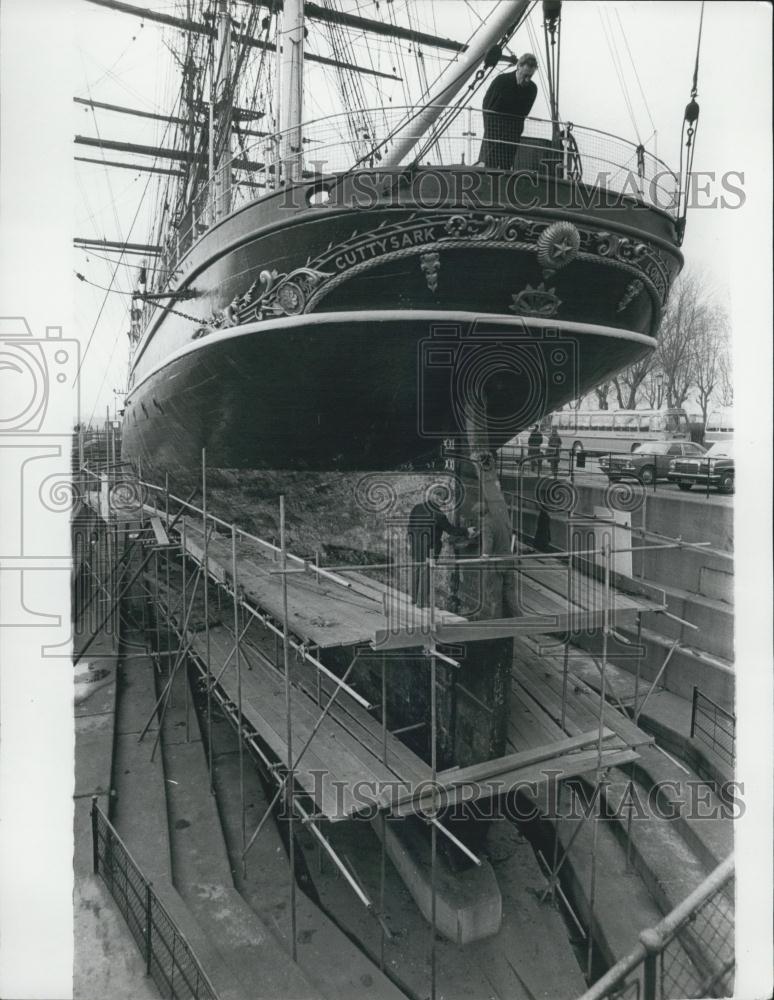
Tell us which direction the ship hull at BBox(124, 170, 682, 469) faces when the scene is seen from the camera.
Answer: facing away from the viewer and to the left of the viewer

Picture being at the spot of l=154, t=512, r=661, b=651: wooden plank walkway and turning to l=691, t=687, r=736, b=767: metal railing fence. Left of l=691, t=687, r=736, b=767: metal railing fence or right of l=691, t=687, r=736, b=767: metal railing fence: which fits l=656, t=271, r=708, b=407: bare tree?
left

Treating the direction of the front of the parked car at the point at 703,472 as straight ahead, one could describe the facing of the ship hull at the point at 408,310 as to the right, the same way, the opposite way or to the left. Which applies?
to the right

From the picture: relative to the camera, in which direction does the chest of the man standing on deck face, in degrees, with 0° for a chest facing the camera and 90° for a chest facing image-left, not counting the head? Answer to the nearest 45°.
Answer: approximately 315°

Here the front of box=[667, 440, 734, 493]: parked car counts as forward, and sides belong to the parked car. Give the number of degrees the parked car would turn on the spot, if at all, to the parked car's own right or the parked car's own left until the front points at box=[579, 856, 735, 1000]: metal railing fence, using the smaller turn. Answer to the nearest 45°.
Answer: approximately 45° to the parked car's own left
